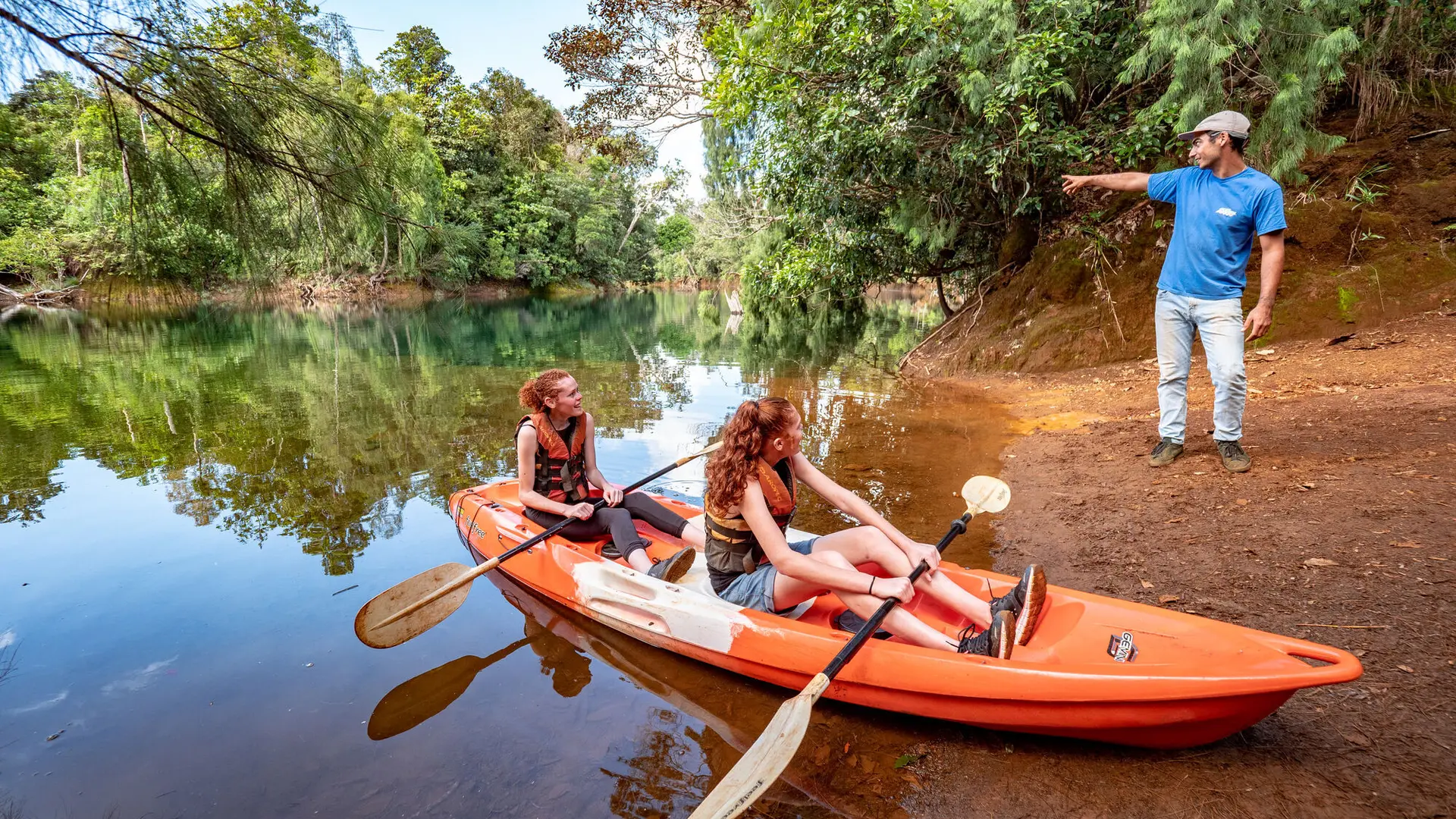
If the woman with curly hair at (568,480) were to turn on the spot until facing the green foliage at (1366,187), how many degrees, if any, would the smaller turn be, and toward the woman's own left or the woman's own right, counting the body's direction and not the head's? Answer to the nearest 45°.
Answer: approximately 45° to the woman's own left

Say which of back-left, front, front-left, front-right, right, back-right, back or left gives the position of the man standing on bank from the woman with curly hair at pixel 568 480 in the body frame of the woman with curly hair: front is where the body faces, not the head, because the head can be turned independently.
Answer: front-left

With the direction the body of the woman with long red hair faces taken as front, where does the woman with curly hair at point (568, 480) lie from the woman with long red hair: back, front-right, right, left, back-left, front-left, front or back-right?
back

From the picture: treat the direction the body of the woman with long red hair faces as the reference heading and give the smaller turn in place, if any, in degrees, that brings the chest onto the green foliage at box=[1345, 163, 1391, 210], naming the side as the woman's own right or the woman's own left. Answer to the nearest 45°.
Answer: approximately 90° to the woman's own left

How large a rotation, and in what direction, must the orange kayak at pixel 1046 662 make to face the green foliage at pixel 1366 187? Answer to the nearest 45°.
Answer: approximately 90° to its left

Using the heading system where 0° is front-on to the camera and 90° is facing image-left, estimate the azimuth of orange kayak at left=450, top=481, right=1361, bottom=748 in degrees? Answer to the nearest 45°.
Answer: approximately 315°

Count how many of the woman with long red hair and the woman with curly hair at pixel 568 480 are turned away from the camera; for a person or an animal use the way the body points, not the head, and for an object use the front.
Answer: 0

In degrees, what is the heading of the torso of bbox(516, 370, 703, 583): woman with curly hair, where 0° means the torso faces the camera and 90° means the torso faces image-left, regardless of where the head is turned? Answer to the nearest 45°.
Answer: approximately 315°

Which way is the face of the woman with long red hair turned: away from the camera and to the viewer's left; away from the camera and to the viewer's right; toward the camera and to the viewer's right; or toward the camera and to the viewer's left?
away from the camera and to the viewer's right

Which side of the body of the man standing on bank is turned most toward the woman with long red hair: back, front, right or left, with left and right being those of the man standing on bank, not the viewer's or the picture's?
front
